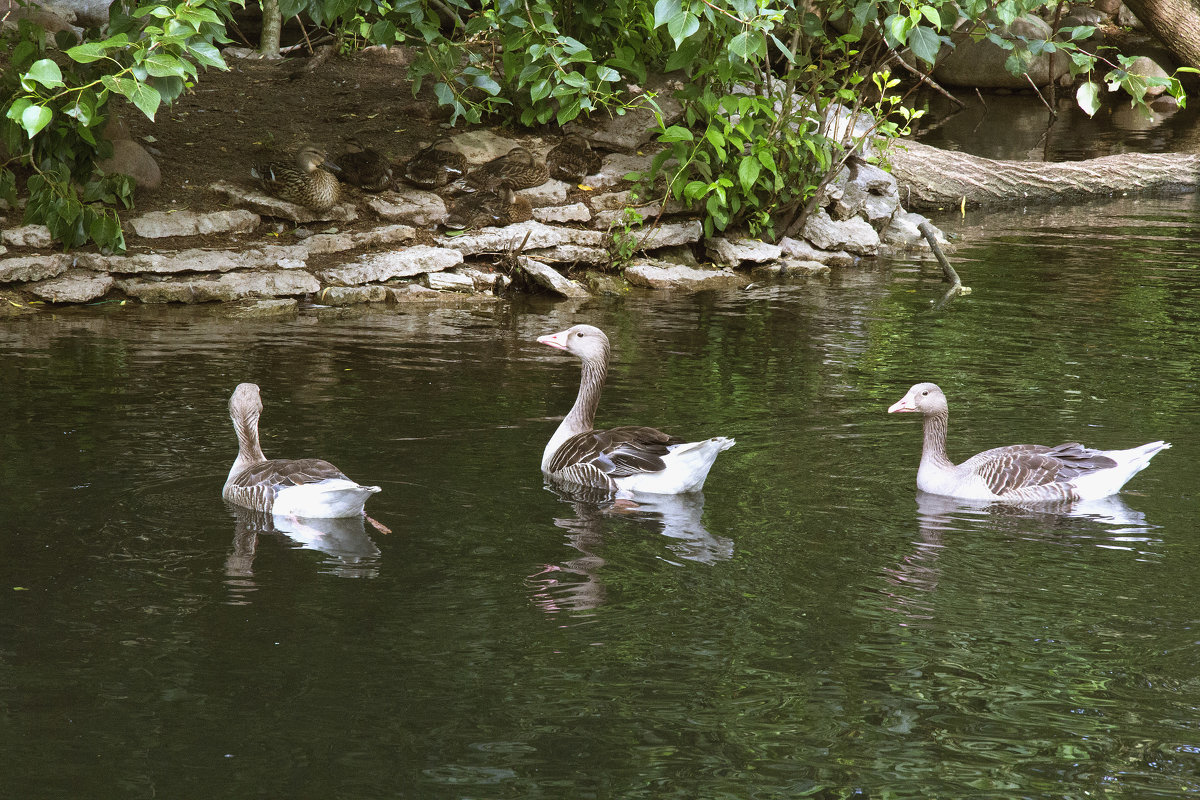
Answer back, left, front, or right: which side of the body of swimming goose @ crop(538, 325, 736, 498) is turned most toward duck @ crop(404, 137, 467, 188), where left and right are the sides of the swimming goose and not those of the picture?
right

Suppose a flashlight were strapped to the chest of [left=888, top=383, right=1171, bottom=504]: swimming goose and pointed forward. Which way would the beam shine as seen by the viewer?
to the viewer's left

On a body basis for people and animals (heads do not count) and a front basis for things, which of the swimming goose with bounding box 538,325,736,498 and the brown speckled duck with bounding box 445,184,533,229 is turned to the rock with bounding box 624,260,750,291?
the brown speckled duck

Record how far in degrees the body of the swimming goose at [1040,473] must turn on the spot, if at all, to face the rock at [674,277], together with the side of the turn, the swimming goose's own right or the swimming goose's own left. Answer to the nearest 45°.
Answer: approximately 45° to the swimming goose's own right

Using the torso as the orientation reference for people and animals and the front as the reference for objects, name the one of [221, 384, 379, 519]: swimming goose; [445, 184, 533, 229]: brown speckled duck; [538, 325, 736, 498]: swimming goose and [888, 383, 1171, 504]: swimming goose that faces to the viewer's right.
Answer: the brown speckled duck

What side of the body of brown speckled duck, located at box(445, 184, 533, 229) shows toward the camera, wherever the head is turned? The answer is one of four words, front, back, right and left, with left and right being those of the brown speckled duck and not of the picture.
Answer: right

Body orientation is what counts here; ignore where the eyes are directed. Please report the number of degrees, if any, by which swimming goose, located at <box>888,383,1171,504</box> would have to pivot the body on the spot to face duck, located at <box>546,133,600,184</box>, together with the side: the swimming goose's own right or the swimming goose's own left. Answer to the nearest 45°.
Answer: approximately 45° to the swimming goose's own right

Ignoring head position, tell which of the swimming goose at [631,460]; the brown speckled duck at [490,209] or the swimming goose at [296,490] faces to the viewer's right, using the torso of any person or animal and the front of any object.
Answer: the brown speckled duck

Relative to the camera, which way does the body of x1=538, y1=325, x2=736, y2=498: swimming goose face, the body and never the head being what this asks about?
to the viewer's left

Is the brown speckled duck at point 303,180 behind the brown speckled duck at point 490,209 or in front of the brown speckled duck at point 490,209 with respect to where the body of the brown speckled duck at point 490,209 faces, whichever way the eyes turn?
behind

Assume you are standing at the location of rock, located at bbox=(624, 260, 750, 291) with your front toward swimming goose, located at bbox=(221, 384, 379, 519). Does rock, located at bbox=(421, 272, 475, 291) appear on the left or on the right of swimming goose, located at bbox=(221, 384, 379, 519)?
right

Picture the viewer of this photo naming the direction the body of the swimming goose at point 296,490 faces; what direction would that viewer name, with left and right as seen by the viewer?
facing away from the viewer and to the left of the viewer

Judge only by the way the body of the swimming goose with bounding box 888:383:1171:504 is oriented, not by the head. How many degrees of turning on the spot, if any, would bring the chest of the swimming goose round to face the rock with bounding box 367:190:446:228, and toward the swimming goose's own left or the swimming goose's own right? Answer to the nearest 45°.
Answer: approximately 45° to the swimming goose's own right

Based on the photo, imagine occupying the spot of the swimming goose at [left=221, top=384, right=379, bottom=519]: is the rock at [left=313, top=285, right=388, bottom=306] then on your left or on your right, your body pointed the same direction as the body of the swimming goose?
on your right

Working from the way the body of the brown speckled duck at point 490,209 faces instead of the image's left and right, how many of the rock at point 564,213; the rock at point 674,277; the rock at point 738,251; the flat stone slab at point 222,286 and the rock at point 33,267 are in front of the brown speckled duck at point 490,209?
3
